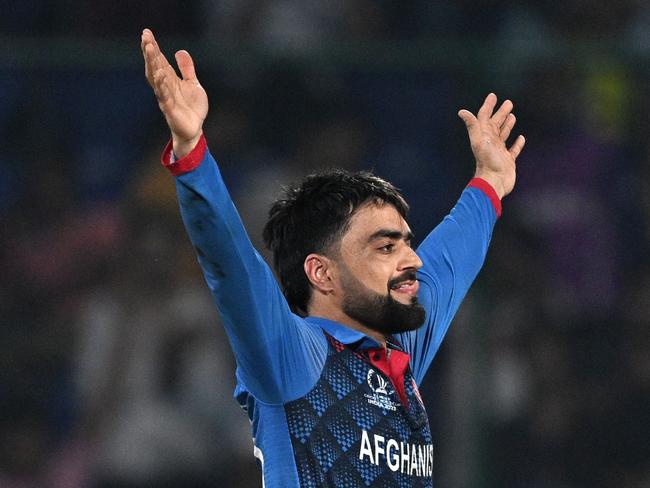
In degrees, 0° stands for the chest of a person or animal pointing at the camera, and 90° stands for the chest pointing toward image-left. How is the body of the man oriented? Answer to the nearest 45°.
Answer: approximately 315°
